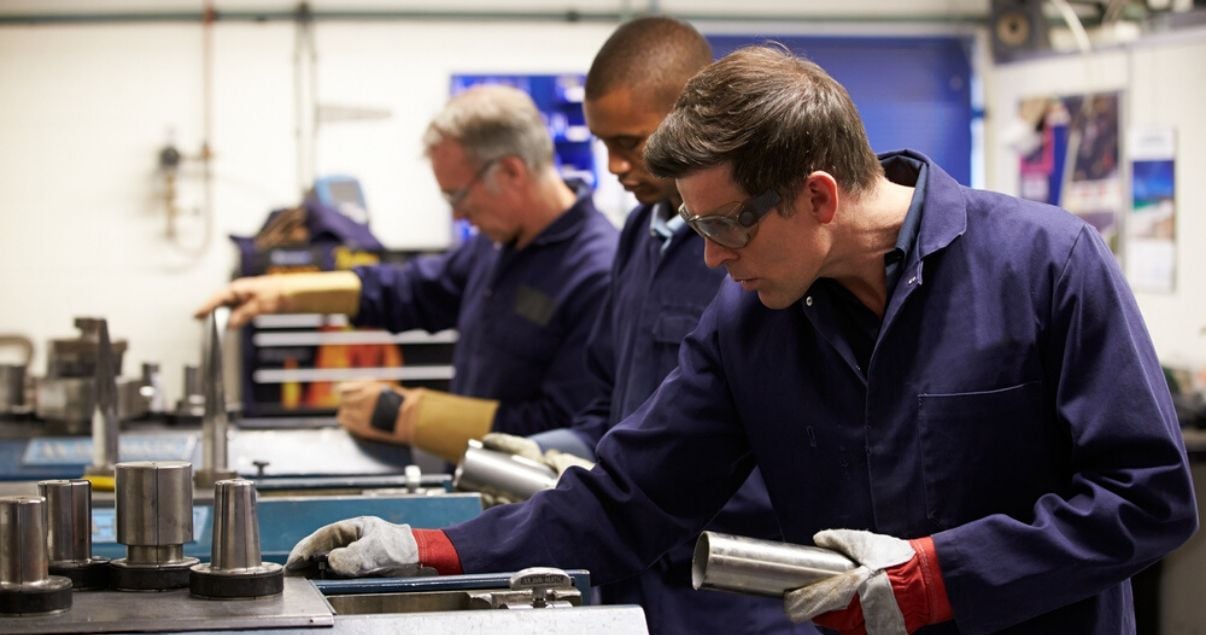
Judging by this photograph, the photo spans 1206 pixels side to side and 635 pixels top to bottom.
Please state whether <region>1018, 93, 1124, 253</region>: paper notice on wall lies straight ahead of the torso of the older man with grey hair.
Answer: no

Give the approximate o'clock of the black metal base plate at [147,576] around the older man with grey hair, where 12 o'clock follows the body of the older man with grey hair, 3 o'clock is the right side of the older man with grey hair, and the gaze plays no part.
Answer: The black metal base plate is roughly at 11 o'clock from the older man with grey hair.

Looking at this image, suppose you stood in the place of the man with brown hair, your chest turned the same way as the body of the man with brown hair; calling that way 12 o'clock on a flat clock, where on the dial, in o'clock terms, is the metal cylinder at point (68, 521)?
The metal cylinder is roughly at 1 o'clock from the man with brown hair.

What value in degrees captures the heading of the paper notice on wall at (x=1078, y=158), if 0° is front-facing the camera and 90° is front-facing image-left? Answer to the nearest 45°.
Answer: approximately 45°

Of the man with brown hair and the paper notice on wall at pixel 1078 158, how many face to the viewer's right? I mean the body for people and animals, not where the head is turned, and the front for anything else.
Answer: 0

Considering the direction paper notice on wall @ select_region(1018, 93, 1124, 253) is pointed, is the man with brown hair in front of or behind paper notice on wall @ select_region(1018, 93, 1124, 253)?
in front

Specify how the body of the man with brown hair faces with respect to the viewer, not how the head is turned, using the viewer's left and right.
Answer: facing the viewer and to the left of the viewer

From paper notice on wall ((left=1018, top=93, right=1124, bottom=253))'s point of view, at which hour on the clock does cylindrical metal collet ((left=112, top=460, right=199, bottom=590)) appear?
The cylindrical metal collet is roughly at 11 o'clock from the paper notice on wall.

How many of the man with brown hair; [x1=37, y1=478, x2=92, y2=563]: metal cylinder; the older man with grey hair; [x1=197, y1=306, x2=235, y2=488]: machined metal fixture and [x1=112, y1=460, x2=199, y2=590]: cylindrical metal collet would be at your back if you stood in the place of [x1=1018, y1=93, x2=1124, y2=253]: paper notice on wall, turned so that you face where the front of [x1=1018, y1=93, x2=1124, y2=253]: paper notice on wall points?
0

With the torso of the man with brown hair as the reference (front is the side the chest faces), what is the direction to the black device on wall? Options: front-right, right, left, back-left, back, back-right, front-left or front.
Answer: back-right

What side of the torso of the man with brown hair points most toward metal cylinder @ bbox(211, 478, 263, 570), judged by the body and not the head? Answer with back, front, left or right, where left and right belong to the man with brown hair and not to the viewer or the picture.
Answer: front

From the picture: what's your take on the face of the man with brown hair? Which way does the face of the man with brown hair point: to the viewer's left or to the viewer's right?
to the viewer's left

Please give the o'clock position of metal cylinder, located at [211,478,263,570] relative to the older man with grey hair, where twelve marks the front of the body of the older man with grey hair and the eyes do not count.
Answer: The metal cylinder is roughly at 11 o'clock from the older man with grey hair.

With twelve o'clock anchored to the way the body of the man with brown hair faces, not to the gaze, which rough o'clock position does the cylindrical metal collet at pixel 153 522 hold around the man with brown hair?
The cylindrical metal collet is roughly at 1 o'clock from the man with brown hair.

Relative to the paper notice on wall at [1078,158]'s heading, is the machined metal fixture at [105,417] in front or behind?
in front

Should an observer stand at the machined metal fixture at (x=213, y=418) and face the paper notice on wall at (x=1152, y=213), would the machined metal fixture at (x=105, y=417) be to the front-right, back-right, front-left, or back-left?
back-left

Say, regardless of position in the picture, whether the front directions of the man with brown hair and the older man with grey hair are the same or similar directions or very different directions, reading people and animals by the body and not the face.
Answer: same or similar directions
